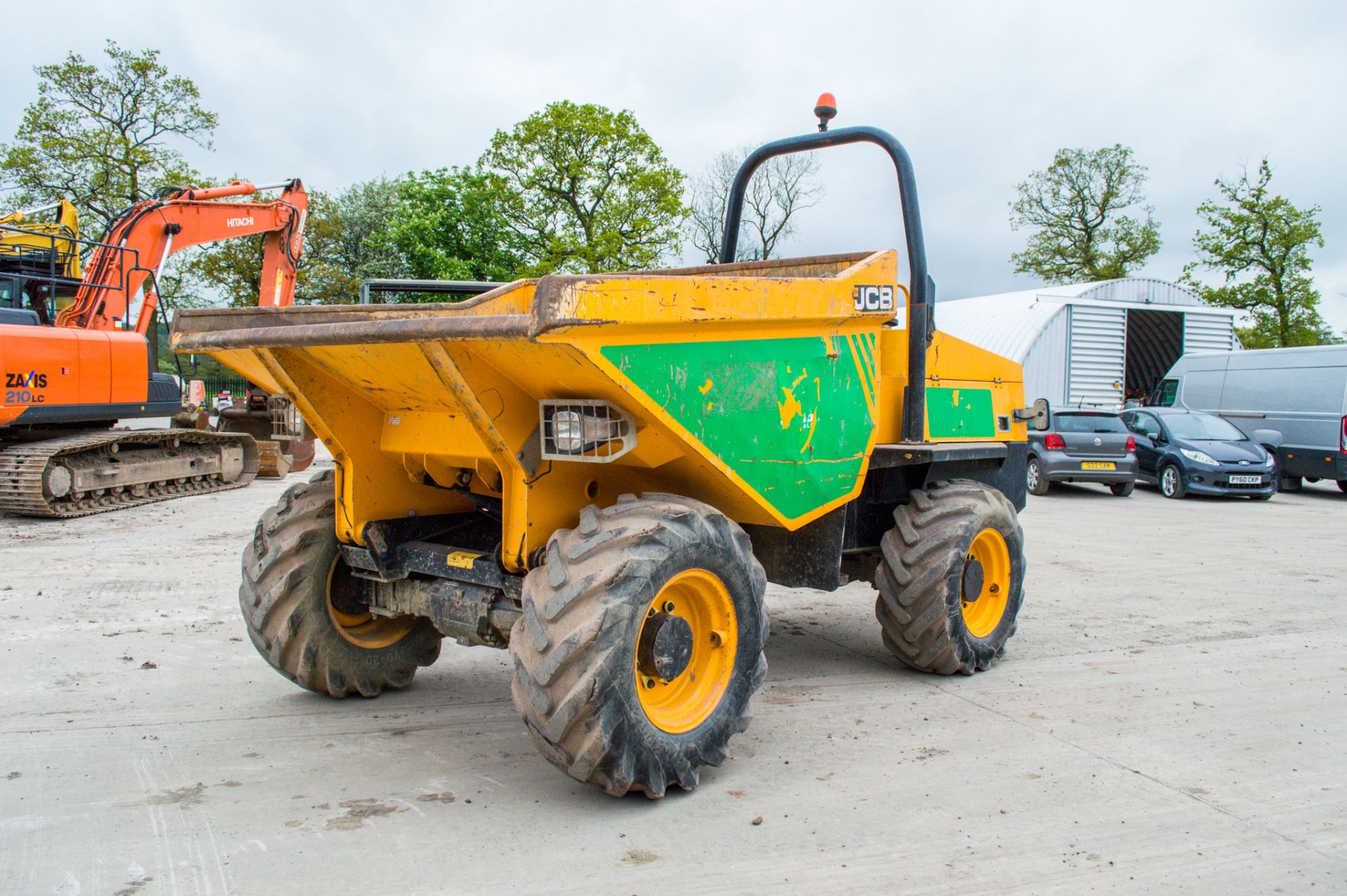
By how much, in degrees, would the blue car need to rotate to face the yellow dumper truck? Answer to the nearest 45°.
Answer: approximately 45° to its right

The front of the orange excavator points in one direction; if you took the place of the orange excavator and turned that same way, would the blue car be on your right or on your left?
on your right

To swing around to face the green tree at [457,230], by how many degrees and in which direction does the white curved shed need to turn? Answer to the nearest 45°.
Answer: approximately 135° to its right

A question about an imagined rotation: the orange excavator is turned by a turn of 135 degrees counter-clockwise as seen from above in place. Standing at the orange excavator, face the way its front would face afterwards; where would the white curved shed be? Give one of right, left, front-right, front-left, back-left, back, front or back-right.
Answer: back

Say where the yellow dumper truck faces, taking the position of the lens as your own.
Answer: facing the viewer and to the left of the viewer

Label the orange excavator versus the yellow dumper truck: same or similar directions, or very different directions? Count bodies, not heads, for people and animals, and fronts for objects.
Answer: very different directions

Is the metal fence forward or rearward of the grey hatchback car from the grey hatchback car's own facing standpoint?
forward

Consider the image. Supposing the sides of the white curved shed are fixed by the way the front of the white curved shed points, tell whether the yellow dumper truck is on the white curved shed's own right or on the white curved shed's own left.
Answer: on the white curved shed's own right

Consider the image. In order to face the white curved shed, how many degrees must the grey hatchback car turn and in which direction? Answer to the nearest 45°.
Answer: approximately 45° to its right

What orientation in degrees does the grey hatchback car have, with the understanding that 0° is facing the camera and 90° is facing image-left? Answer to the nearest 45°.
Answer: approximately 135°

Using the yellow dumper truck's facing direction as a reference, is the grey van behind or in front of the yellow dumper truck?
behind

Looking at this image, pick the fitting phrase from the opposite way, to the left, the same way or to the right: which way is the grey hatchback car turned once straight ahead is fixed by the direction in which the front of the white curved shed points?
the opposite way

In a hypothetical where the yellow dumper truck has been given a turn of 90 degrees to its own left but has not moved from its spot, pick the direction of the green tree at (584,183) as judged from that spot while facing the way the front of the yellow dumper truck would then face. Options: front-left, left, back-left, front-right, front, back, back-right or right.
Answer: back-left
